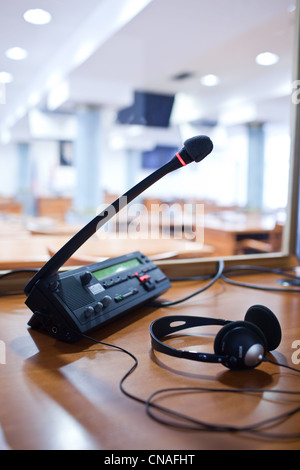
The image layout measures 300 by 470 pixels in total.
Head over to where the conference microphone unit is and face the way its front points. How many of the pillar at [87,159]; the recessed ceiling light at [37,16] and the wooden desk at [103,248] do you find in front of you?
0

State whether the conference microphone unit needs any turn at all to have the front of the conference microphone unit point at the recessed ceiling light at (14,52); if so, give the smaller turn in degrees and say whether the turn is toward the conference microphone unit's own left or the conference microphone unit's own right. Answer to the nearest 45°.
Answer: approximately 135° to the conference microphone unit's own left

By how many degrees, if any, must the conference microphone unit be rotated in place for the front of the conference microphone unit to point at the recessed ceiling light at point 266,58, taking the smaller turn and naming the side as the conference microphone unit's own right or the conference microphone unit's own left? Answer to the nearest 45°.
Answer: approximately 90° to the conference microphone unit's own left

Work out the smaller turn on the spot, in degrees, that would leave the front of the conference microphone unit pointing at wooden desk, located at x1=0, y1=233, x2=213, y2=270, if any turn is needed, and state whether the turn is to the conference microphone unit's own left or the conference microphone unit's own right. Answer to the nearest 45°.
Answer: approximately 135° to the conference microphone unit's own left

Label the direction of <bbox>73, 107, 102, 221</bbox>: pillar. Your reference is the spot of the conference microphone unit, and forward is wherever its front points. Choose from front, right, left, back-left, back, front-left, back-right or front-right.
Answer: back-left

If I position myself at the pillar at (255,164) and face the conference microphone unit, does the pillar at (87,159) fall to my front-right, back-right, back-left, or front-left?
front-right

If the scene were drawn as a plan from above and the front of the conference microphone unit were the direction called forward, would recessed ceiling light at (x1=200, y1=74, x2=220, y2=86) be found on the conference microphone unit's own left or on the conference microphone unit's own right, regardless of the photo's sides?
on the conference microphone unit's own left

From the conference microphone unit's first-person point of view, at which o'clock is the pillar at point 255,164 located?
The pillar is roughly at 8 o'clock from the conference microphone unit.

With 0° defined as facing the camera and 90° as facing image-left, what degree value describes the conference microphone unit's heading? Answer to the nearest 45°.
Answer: approximately 315°

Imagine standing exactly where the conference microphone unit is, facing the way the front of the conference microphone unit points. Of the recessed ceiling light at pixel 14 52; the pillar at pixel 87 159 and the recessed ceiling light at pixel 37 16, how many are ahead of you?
0
